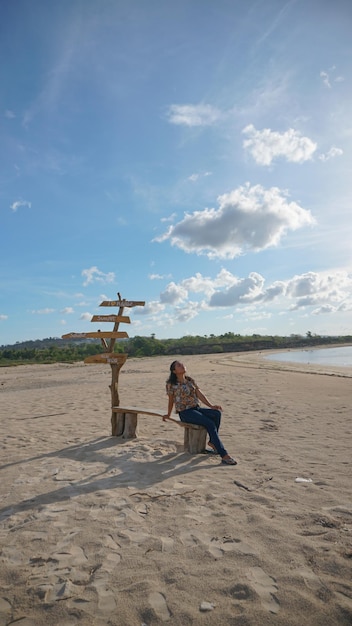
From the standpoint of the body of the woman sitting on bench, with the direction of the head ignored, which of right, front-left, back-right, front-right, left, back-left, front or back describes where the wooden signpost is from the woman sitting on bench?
back

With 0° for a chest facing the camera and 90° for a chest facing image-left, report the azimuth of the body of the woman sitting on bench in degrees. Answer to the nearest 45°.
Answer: approximately 315°

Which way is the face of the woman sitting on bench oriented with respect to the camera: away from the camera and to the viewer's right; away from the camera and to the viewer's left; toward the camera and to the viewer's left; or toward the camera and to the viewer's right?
toward the camera and to the viewer's right
